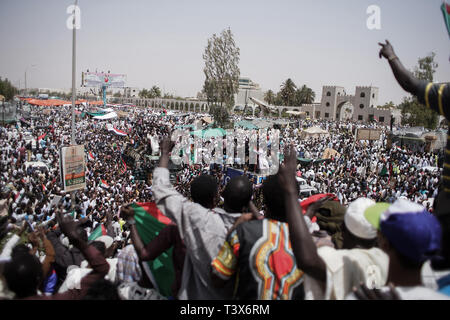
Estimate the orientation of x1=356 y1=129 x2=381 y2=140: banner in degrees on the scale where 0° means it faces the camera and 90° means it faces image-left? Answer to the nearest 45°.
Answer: approximately 0°

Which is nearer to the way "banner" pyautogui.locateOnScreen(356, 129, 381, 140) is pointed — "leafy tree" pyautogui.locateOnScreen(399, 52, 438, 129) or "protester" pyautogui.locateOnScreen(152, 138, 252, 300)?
the protester

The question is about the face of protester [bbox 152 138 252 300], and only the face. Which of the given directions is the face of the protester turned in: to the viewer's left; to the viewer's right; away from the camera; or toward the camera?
away from the camera

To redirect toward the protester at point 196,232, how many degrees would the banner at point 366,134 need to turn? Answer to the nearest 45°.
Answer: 0° — it already faces them
